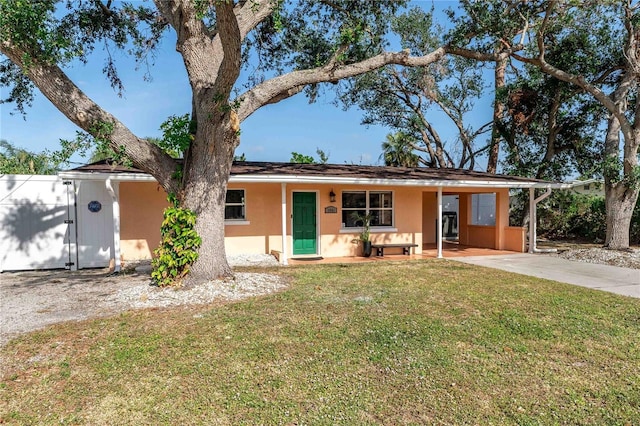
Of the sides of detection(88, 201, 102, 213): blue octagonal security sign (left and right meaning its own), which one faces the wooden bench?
left

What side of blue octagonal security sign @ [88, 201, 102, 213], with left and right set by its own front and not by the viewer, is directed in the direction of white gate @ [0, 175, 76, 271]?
right

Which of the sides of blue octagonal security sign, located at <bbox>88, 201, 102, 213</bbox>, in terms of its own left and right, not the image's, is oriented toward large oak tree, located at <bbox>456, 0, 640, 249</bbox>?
left

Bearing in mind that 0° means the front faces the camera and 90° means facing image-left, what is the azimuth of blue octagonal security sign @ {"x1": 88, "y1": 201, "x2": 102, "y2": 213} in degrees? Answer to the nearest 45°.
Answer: approximately 0°

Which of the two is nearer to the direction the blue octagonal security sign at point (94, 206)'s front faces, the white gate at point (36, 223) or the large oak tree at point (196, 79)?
the large oak tree

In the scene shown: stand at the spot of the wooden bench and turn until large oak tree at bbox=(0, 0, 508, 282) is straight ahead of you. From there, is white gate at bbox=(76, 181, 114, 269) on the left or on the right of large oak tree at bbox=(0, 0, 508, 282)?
right
